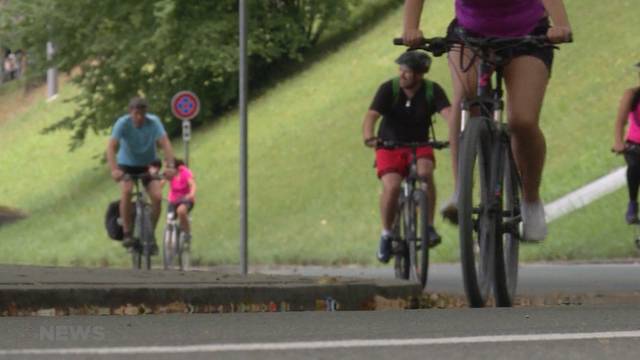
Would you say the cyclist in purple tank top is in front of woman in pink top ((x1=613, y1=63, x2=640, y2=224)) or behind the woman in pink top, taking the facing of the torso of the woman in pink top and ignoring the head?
in front

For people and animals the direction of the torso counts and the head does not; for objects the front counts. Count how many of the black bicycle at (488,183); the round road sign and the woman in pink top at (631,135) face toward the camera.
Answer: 3

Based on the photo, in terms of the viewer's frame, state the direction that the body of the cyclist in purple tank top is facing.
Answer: toward the camera

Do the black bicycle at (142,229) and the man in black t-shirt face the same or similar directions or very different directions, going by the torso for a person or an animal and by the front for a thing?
same or similar directions

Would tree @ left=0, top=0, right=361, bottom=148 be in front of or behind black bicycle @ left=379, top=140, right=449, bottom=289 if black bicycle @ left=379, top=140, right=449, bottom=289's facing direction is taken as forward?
behind

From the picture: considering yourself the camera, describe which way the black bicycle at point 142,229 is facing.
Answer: facing the viewer

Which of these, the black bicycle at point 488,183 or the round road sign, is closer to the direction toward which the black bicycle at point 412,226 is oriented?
the black bicycle

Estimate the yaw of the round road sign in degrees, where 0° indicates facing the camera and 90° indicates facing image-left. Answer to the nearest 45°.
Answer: approximately 0°

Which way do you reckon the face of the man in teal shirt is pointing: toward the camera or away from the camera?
toward the camera

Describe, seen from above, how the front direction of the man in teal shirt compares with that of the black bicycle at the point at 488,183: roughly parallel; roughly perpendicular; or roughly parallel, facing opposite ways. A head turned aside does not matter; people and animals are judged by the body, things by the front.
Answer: roughly parallel

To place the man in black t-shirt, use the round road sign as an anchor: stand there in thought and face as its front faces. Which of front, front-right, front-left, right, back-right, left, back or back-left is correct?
front

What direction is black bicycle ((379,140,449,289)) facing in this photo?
toward the camera

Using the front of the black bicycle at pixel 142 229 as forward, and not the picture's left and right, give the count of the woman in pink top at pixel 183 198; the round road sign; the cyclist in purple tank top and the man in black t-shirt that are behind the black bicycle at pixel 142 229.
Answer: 2
